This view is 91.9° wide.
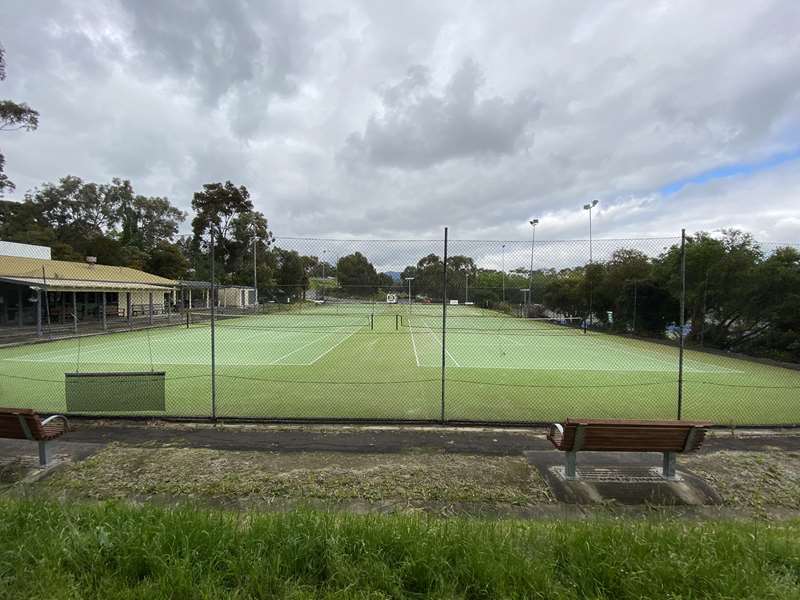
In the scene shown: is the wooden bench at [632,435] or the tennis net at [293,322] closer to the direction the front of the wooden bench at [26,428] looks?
the tennis net

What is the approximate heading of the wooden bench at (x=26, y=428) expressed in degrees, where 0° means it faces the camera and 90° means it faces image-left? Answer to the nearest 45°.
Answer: approximately 225°

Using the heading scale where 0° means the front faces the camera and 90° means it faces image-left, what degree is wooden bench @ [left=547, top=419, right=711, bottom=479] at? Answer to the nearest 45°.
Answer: approximately 180°

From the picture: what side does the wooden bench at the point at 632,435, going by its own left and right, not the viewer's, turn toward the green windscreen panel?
left

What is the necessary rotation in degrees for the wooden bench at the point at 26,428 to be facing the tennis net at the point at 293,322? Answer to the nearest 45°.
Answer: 0° — it already faces it

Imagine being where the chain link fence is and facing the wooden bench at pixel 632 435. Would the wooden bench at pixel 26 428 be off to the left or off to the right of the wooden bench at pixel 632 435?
right

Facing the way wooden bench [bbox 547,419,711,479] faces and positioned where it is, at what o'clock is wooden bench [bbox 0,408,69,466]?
wooden bench [bbox 0,408,69,466] is roughly at 8 o'clock from wooden bench [bbox 547,419,711,479].

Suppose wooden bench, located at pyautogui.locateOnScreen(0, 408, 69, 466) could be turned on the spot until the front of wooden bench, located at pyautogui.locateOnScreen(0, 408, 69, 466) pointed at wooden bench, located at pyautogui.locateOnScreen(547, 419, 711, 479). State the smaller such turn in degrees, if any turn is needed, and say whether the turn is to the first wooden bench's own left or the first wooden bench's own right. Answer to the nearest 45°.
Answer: approximately 90° to the first wooden bench's own right
